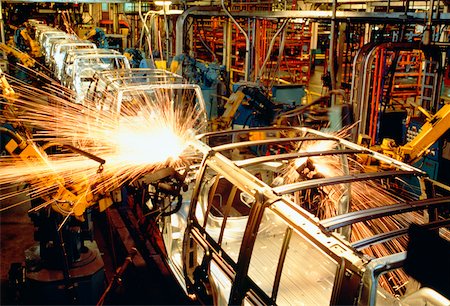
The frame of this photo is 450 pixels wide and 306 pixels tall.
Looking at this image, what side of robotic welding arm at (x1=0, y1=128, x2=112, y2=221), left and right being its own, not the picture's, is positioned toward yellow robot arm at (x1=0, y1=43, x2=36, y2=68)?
left

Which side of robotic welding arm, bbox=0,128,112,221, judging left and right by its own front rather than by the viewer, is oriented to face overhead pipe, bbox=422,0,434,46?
front

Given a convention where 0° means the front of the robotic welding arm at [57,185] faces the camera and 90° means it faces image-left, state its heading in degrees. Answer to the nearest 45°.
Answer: approximately 270°

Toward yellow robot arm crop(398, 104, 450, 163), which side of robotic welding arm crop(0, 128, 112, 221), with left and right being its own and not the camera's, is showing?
front

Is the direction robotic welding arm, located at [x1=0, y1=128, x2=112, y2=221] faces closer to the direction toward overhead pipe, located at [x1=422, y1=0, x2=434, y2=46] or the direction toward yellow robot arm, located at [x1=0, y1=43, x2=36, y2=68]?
the overhead pipe
